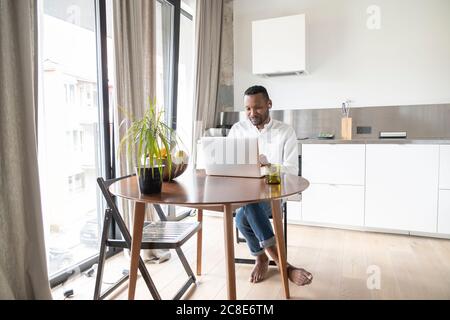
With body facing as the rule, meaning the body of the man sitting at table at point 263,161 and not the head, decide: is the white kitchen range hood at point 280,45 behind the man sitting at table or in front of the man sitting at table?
behind

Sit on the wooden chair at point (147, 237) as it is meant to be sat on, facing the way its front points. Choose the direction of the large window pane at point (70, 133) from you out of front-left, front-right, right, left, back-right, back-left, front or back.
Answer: back-left

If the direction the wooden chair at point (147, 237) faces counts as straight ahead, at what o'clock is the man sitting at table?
The man sitting at table is roughly at 11 o'clock from the wooden chair.

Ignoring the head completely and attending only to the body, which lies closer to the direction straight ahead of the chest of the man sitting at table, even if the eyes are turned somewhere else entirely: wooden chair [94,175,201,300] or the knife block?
the wooden chair

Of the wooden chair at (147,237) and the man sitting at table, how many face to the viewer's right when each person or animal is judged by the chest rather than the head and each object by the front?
1

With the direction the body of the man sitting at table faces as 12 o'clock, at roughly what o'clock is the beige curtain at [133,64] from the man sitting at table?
The beige curtain is roughly at 2 o'clock from the man sitting at table.

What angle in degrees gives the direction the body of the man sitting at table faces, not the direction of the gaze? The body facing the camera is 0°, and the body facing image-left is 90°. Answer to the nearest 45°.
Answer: approximately 45°

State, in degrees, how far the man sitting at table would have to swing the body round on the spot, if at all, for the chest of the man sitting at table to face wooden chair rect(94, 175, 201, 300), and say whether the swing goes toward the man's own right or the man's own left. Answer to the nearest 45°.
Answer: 0° — they already face it

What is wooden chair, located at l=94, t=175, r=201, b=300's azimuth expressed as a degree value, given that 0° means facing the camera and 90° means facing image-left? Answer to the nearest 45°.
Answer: approximately 270°

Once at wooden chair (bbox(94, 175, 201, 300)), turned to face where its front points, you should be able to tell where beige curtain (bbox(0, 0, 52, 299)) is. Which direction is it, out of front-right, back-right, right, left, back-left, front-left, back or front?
back

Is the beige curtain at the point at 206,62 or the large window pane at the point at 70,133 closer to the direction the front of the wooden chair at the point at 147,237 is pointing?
the beige curtain

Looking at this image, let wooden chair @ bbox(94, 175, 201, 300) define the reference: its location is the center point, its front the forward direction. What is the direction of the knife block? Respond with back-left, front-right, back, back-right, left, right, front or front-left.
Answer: front-left

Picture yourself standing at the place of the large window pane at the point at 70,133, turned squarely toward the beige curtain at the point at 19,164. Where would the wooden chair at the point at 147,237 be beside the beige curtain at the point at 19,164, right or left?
left

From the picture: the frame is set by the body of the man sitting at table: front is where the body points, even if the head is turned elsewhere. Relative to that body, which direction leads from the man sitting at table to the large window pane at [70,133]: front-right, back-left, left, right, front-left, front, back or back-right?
front-right
